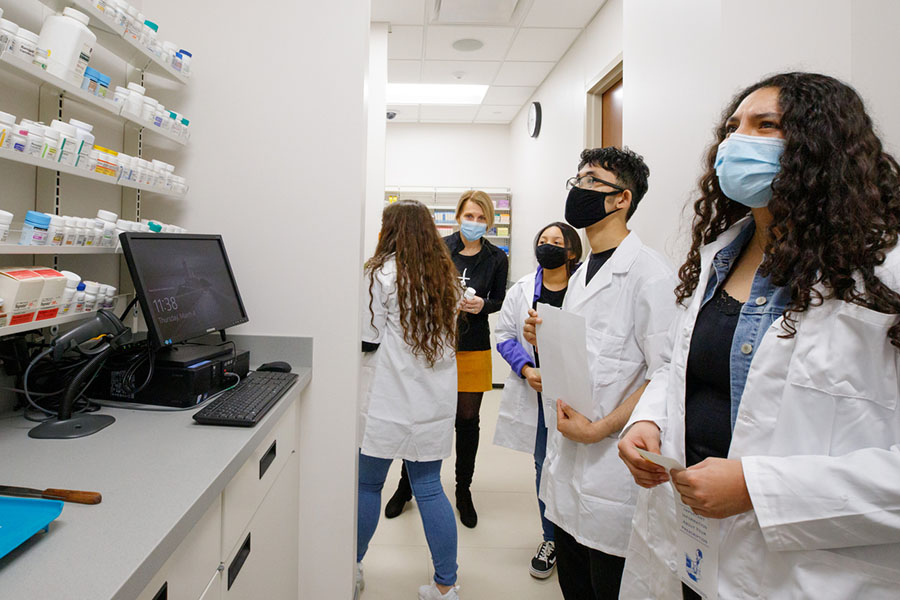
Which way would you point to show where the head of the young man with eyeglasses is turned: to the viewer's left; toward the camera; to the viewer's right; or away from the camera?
to the viewer's left

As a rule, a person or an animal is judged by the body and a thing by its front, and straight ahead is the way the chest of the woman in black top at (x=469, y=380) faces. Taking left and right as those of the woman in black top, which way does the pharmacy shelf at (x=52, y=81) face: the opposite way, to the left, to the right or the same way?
to the left

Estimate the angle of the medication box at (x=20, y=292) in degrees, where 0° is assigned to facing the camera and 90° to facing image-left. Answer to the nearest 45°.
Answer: approximately 315°

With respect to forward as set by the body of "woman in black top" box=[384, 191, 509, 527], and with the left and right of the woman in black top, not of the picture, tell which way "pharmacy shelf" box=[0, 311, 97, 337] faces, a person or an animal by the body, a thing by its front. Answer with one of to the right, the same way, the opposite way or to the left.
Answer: to the left

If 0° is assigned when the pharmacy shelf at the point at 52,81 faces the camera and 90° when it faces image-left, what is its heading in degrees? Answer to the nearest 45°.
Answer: approximately 315°
